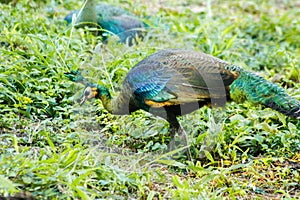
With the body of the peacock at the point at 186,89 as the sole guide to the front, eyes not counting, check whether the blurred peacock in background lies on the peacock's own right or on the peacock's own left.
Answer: on the peacock's own right

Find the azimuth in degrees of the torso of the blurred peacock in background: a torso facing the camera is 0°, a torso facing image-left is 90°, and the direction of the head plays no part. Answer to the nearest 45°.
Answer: approximately 90°

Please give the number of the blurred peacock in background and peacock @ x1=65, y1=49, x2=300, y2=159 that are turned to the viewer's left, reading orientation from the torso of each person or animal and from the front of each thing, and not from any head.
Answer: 2

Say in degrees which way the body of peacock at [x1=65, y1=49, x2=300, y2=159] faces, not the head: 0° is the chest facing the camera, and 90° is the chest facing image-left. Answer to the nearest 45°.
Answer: approximately 90°

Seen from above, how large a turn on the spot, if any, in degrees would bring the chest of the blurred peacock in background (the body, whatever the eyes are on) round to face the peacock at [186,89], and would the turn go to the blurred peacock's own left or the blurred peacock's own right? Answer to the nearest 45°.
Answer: approximately 90° to the blurred peacock's own left
